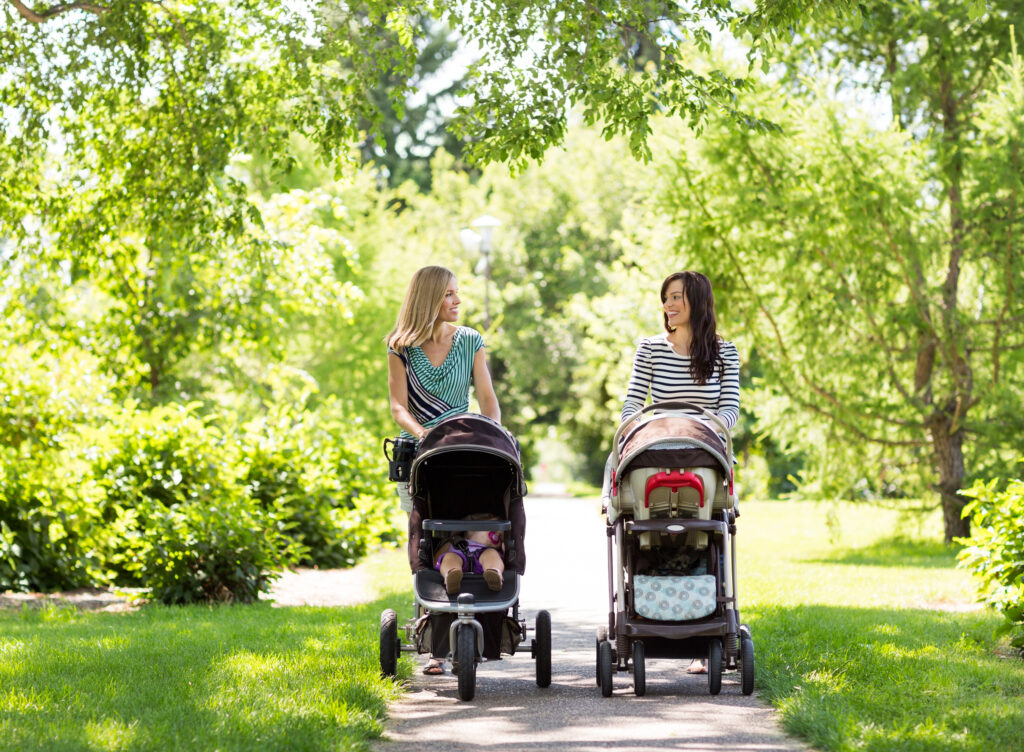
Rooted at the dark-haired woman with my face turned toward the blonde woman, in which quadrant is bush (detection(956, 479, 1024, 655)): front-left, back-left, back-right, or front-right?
back-right

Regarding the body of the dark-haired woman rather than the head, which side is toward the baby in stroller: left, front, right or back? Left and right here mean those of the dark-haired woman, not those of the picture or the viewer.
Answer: right

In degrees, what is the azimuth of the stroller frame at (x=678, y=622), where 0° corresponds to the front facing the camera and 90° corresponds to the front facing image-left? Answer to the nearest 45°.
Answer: approximately 0°

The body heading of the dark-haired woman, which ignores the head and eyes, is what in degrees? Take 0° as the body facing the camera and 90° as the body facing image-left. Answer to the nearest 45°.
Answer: approximately 0°

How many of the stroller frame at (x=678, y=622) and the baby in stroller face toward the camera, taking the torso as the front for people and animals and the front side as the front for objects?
2

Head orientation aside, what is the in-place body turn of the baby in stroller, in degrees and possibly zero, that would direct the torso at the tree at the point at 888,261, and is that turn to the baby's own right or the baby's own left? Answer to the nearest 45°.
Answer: approximately 135° to the baby's own left

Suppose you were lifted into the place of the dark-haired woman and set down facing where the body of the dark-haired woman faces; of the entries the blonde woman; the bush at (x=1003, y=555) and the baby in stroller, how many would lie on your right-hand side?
2

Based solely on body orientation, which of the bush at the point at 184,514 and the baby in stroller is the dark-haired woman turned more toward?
the baby in stroller

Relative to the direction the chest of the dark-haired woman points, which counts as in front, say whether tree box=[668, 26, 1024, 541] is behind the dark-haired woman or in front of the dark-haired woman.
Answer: behind

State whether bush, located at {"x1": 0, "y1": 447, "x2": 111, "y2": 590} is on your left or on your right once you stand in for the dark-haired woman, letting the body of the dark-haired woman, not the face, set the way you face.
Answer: on your right
